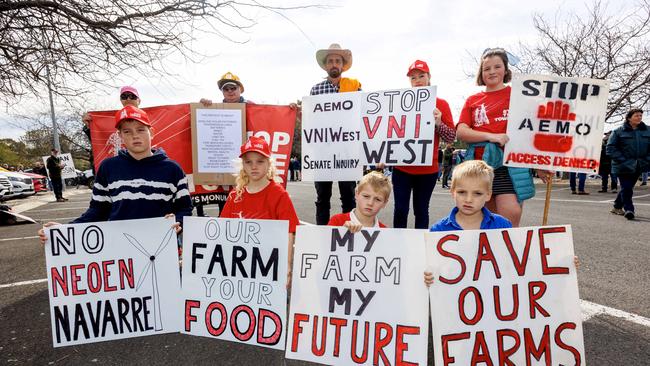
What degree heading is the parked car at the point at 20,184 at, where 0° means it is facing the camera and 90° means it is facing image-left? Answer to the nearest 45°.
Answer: approximately 315°

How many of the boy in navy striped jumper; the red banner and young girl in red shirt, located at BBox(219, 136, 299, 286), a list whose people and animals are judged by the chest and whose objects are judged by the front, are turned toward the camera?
3

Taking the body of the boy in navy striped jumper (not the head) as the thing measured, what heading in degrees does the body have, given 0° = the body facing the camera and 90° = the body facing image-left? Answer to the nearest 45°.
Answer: approximately 0°

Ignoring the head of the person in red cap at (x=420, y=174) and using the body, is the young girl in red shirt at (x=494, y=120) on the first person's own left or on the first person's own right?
on the first person's own left

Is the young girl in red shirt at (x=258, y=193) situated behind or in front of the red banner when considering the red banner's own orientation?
in front

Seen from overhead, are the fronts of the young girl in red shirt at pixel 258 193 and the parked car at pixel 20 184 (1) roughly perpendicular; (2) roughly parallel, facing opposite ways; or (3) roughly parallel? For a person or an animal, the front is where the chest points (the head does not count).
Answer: roughly perpendicular

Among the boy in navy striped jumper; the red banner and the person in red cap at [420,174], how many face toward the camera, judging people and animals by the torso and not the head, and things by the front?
3

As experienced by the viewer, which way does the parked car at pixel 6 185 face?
facing the viewer and to the right of the viewer

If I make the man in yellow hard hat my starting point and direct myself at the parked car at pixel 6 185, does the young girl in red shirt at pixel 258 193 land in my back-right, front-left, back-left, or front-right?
back-left

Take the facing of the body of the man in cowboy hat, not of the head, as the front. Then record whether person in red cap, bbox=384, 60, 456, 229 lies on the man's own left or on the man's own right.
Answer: on the man's own left

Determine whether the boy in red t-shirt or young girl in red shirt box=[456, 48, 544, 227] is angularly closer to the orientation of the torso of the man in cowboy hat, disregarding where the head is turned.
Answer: the boy in red t-shirt
